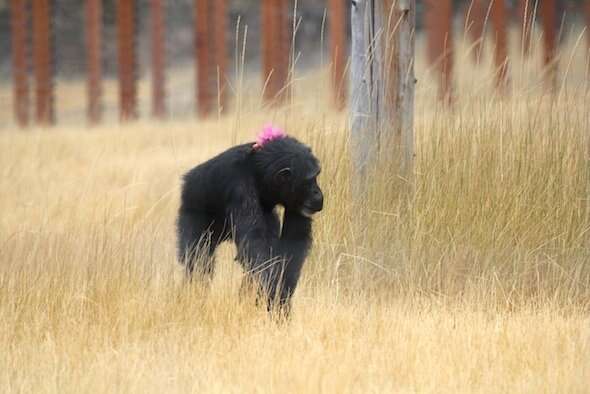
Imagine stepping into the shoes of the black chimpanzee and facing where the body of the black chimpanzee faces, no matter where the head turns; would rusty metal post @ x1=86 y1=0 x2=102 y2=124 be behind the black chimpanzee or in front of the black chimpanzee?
behind

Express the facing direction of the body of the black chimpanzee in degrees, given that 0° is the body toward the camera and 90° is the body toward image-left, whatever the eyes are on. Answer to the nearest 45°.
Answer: approximately 315°

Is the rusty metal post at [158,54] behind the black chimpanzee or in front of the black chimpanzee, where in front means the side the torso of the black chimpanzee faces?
behind

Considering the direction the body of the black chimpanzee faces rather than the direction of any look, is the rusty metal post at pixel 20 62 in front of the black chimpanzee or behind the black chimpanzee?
behind

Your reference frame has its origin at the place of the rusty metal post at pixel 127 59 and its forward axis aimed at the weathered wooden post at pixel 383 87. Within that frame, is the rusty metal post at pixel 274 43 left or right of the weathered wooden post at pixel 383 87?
left
